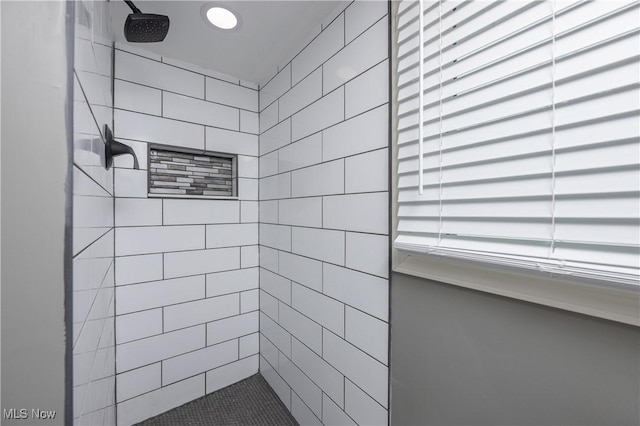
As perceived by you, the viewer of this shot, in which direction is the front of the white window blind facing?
facing the viewer and to the left of the viewer
